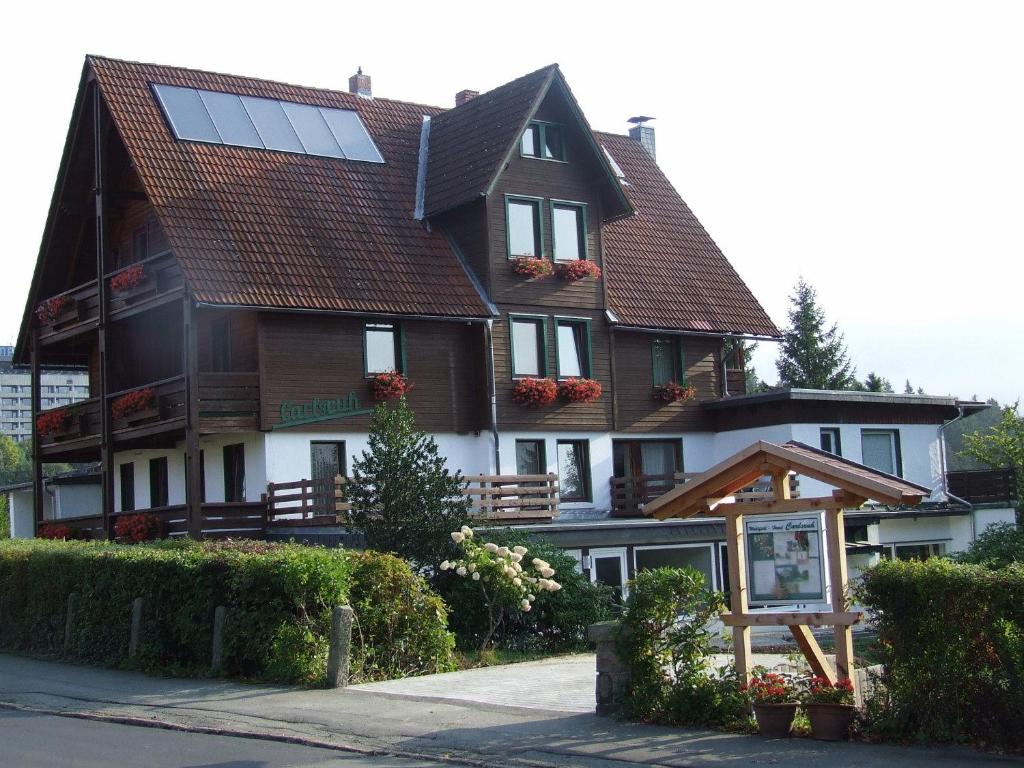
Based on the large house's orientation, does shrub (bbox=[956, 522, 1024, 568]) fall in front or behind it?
in front

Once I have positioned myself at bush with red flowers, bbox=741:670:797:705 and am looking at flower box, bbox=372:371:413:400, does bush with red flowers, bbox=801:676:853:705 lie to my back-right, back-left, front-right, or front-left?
back-right

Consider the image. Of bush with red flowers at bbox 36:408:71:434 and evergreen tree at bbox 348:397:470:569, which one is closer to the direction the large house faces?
the evergreen tree

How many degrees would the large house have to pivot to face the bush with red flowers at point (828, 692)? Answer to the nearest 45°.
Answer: approximately 45° to its right

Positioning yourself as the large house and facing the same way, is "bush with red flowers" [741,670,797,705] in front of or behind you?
in front

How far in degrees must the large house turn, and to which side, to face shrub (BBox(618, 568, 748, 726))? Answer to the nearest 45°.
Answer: approximately 45° to its right

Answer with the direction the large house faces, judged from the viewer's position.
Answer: facing the viewer and to the right of the viewer
